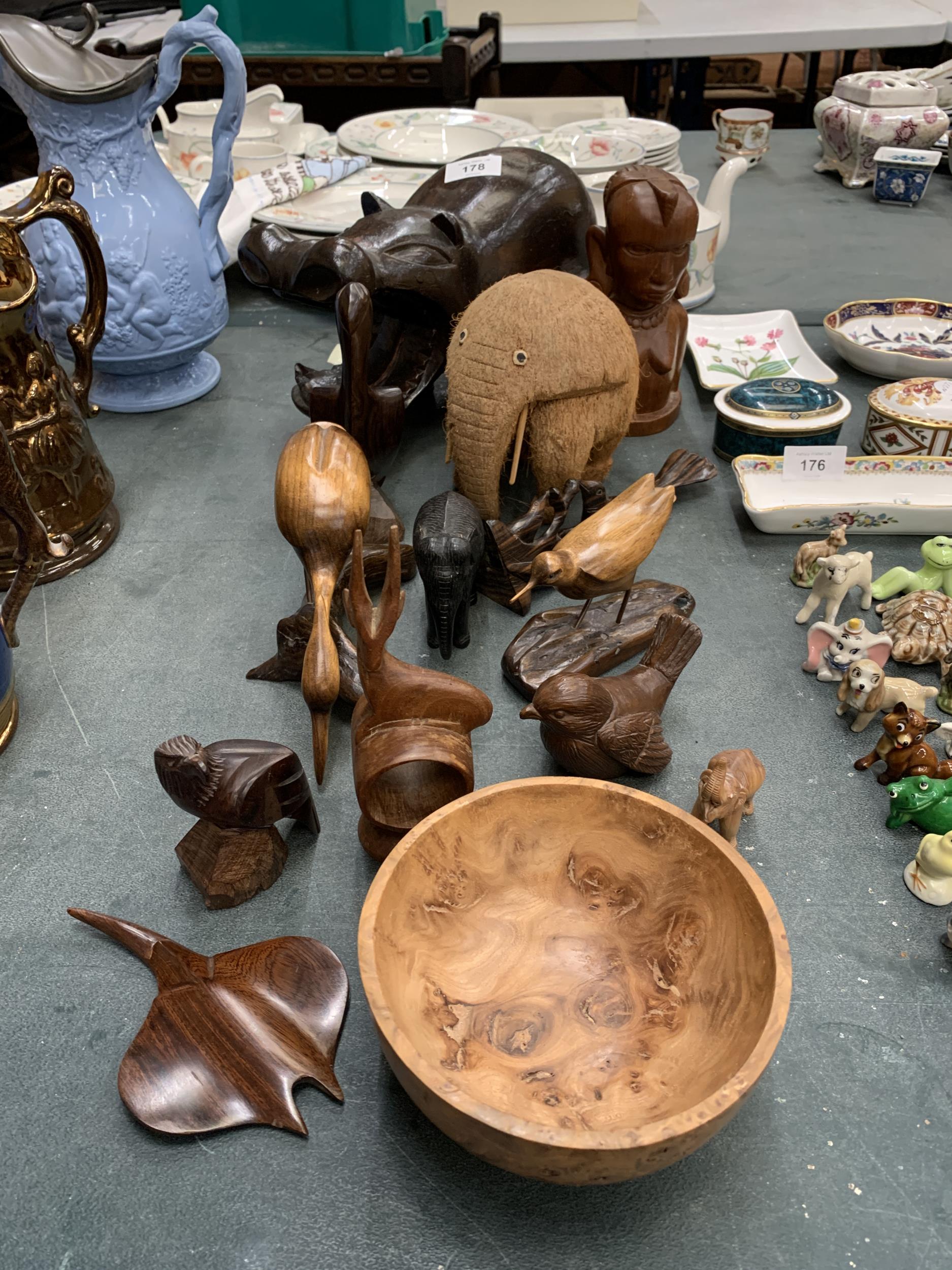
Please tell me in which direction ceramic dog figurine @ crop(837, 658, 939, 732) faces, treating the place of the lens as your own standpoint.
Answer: facing the viewer and to the left of the viewer

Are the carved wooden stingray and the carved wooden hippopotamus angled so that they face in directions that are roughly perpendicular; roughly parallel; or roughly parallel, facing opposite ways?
roughly perpendicular

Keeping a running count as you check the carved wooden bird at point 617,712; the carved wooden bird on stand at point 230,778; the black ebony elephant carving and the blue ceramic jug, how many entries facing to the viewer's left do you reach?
3

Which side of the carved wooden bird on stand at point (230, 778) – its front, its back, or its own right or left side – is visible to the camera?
left

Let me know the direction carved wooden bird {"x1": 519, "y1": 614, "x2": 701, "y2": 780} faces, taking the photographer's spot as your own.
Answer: facing to the left of the viewer

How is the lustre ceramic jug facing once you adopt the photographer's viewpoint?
facing to the left of the viewer

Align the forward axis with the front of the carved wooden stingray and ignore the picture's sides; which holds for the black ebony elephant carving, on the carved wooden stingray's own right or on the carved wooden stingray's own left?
on the carved wooden stingray's own left

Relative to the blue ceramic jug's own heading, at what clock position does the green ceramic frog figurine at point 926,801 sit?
The green ceramic frog figurine is roughly at 8 o'clock from the blue ceramic jug.

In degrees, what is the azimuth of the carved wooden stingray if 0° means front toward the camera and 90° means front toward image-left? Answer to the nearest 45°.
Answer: approximately 315°

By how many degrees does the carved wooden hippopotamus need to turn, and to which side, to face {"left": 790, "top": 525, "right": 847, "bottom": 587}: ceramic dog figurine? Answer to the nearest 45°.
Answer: approximately 90° to its left

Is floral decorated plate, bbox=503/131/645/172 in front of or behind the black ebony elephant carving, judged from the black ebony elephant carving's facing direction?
behind

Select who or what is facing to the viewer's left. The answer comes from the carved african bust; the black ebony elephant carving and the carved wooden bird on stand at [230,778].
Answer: the carved wooden bird on stand

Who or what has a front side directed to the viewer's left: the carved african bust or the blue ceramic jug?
the blue ceramic jug
